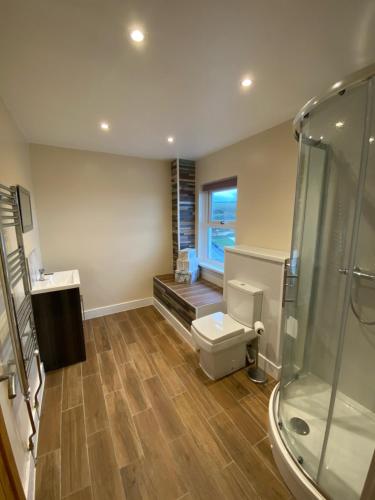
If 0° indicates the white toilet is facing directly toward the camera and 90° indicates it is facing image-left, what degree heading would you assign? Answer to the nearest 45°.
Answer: approximately 45°

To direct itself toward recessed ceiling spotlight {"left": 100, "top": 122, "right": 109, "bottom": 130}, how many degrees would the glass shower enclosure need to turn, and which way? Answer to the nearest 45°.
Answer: approximately 45° to its right

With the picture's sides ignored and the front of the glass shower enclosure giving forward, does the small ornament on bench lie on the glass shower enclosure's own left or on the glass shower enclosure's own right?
on the glass shower enclosure's own right

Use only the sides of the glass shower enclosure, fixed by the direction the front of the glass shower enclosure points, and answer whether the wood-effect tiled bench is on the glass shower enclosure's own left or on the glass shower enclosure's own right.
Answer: on the glass shower enclosure's own right

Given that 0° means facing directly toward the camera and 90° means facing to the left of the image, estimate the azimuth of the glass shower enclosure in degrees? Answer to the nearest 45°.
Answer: approximately 45°
